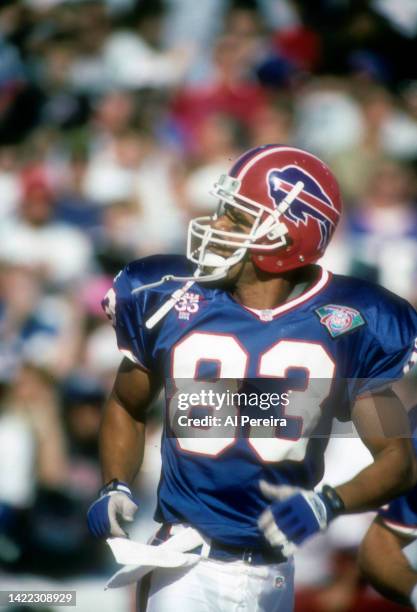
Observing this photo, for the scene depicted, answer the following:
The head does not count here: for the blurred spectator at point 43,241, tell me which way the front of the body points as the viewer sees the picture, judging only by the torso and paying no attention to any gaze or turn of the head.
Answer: toward the camera

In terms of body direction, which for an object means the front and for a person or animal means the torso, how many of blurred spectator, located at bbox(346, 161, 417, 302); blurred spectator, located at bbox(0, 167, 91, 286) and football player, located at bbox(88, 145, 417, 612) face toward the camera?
3

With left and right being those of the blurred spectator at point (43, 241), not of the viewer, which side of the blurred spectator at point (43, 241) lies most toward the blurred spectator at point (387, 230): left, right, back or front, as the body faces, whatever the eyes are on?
left

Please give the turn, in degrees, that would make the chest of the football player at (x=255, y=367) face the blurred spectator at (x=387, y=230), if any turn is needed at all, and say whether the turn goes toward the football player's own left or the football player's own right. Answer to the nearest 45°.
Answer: approximately 180°

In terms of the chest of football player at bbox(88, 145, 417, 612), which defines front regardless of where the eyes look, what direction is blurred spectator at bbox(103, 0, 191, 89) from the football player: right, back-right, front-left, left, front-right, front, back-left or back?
back

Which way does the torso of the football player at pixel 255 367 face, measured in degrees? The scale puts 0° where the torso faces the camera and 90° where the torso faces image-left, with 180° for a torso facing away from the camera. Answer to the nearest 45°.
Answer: approximately 0°

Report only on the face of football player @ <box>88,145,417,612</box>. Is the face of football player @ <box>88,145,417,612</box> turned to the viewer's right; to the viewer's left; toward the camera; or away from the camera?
to the viewer's left

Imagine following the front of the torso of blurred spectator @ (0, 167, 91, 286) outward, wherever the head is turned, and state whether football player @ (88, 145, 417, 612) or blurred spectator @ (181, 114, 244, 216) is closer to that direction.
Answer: the football player

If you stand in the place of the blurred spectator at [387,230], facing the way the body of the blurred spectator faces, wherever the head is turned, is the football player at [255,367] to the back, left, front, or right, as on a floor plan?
front

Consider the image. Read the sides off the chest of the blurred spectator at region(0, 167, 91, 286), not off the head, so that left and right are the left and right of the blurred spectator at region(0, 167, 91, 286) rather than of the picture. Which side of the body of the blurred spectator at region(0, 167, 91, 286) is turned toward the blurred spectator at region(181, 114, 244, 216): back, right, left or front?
left

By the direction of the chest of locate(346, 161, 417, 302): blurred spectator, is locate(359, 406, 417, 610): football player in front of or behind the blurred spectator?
in front

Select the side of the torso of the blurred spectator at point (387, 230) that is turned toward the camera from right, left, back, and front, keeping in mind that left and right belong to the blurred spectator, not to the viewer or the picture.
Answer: front
